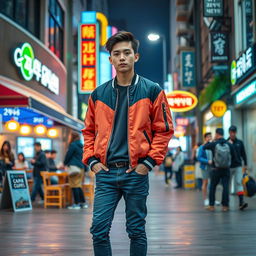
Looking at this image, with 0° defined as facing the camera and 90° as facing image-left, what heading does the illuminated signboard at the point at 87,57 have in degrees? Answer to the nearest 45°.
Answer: approximately 0°

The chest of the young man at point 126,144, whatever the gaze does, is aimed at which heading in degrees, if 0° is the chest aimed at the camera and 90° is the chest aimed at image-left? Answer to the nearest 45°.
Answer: approximately 0°

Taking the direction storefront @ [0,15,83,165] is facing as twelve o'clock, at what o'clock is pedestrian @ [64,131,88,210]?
The pedestrian is roughly at 1 o'clock from the storefront.

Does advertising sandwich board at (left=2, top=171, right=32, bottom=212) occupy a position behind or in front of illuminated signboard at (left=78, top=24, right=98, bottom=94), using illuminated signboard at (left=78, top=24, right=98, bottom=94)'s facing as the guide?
in front
